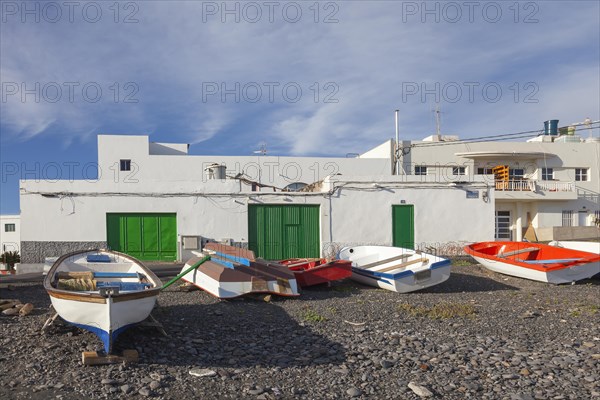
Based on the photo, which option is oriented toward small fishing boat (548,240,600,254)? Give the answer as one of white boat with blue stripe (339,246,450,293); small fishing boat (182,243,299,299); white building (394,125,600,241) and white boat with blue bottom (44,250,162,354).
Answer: the white building

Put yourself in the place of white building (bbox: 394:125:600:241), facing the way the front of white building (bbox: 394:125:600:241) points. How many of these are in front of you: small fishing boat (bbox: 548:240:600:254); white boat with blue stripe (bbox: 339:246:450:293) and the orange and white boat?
3

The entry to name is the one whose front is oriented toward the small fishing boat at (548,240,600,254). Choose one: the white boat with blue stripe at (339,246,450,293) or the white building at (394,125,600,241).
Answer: the white building

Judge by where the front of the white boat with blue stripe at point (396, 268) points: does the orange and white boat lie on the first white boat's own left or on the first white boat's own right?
on the first white boat's own right

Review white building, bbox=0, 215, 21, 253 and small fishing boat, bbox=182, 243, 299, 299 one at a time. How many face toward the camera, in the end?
1

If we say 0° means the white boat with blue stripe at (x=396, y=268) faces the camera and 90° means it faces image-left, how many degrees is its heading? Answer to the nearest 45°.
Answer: approximately 135°

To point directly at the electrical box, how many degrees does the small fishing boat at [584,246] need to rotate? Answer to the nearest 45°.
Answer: approximately 45° to its left

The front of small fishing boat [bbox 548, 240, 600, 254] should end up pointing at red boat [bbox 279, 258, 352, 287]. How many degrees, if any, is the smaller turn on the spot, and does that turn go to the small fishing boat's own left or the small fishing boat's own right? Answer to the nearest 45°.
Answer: approximately 45° to the small fishing boat's own left

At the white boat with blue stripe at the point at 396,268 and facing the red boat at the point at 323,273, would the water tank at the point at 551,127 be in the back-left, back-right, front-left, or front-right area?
back-right
